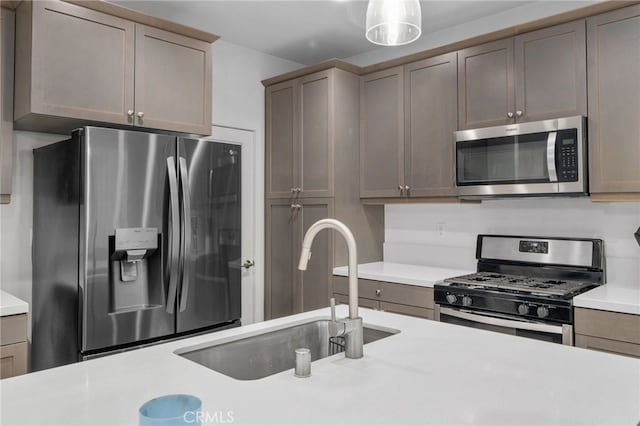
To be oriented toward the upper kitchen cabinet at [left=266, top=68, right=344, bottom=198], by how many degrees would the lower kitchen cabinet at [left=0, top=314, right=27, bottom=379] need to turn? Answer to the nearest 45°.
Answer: approximately 45° to its left

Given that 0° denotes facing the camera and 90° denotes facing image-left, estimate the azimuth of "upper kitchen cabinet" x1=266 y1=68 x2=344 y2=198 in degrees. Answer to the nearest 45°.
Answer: approximately 45°

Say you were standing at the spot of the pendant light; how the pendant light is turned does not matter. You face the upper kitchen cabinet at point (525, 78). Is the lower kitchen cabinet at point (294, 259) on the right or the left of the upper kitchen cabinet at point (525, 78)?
left

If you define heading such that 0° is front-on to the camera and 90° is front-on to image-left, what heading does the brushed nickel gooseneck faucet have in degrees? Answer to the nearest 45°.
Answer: approximately 135°

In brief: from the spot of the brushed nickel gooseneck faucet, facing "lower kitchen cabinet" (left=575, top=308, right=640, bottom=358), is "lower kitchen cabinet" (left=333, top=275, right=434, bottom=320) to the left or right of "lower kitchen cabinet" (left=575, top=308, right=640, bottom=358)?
left

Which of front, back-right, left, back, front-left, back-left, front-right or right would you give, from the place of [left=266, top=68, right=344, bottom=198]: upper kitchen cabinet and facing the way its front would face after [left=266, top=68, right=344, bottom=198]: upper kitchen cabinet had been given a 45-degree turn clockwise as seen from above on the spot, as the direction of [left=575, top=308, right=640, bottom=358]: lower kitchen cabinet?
back-left
